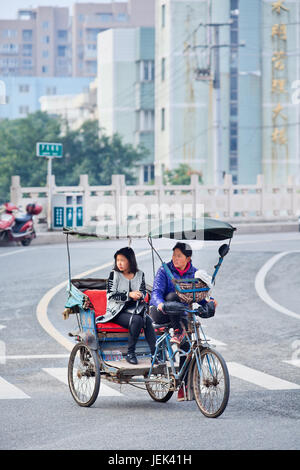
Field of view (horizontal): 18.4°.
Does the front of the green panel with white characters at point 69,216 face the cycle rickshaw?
yes

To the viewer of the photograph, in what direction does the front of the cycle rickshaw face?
facing the viewer and to the right of the viewer

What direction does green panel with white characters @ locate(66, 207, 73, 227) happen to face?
toward the camera

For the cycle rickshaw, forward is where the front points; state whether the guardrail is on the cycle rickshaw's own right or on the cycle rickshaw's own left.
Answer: on the cycle rickshaw's own left

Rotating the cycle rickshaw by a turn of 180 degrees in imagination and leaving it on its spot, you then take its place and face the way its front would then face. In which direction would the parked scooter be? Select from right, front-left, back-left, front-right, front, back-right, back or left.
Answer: front-right

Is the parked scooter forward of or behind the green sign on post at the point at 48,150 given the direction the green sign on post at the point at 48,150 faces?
forward

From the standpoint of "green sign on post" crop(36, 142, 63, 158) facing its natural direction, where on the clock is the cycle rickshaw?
The cycle rickshaw is roughly at 12 o'clock from the green sign on post.

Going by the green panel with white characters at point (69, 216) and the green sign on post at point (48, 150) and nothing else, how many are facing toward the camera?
2

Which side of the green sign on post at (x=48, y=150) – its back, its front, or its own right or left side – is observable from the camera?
front

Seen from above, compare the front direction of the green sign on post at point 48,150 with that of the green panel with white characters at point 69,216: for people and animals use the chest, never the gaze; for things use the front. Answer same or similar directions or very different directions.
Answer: same or similar directions
